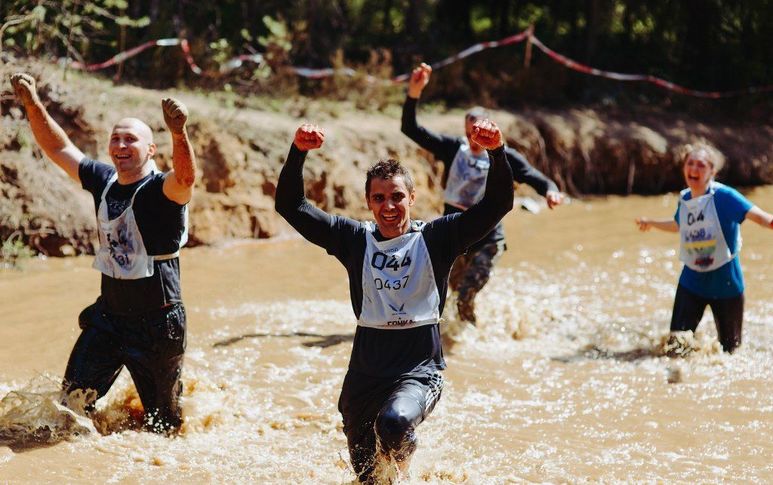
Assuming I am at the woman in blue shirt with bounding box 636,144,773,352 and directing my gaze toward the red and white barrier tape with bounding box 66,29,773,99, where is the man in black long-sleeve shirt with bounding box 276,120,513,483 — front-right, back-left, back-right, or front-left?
back-left

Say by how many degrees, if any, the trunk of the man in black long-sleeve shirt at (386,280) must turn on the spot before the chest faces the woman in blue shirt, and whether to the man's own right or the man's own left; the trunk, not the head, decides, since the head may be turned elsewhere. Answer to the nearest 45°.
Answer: approximately 135° to the man's own left

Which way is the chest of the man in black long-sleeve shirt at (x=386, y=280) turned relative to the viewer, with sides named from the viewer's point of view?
facing the viewer

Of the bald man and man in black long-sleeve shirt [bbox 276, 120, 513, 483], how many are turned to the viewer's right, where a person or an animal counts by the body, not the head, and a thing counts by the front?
0

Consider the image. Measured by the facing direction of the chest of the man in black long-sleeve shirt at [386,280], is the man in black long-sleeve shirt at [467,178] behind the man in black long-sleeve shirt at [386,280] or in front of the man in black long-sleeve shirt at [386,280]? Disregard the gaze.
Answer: behind

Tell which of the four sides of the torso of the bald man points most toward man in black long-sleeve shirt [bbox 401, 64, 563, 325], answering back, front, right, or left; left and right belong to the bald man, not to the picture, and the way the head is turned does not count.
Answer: back

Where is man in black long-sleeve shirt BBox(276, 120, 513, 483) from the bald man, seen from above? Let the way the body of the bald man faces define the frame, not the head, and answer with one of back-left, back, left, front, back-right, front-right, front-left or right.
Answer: left

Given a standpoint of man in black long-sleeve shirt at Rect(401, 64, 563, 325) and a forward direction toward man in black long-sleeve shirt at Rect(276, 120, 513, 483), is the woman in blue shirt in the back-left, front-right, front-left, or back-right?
front-left

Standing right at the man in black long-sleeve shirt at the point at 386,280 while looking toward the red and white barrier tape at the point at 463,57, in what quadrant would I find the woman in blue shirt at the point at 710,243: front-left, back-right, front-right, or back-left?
front-right

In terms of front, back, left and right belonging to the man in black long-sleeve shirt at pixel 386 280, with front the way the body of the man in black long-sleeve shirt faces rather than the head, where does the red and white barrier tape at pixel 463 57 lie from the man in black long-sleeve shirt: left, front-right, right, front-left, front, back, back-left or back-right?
back

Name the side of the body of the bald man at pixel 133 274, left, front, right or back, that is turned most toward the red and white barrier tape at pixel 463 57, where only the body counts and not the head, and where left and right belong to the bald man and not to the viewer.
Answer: back

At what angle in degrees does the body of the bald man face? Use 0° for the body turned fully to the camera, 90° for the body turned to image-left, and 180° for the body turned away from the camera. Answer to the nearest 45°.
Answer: approximately 45°

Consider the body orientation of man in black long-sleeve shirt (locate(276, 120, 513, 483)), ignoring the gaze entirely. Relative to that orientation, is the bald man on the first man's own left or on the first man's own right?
on the first man's own right

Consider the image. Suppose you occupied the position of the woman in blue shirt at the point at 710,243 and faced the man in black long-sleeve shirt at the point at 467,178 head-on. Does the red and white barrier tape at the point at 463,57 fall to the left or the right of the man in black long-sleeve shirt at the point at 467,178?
right
